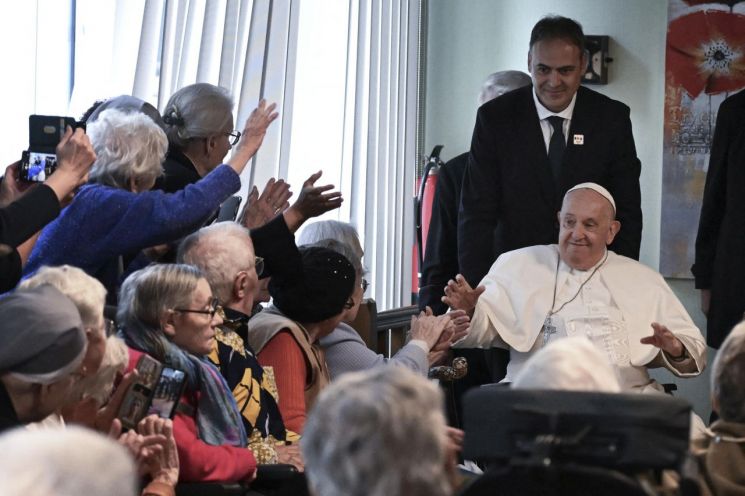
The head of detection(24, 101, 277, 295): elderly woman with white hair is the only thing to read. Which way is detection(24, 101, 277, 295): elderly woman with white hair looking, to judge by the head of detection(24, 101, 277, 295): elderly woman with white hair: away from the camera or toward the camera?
away from the camera

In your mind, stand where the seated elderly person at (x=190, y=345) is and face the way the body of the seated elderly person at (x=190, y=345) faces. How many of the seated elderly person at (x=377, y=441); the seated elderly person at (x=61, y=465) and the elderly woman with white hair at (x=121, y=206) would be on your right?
2

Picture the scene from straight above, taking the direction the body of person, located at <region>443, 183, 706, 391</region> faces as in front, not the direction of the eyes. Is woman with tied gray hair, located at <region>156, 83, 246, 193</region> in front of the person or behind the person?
in front

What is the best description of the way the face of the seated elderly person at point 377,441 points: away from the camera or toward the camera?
away from the camera

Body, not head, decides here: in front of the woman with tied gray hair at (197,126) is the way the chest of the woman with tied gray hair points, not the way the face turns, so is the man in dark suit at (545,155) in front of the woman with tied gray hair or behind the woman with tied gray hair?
in front

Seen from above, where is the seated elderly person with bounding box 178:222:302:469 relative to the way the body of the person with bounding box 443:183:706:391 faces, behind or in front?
in front

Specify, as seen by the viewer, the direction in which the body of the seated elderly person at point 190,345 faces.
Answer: to the viewer's right

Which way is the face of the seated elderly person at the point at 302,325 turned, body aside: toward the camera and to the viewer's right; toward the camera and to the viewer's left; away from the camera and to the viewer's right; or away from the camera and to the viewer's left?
away from the camera and to the viewer's right

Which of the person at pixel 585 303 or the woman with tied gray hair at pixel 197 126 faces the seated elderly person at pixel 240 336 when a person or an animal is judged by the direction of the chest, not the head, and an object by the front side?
the person

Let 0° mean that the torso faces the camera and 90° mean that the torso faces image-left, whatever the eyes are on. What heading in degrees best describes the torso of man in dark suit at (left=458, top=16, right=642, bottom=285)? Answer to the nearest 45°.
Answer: approximately 0°

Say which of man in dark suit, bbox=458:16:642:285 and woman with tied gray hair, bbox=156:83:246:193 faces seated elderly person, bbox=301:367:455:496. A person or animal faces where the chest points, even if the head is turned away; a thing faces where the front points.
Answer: the man in dark suit

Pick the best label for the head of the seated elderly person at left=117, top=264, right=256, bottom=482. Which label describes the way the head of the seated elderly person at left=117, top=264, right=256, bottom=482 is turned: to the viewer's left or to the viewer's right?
to the viewer's right

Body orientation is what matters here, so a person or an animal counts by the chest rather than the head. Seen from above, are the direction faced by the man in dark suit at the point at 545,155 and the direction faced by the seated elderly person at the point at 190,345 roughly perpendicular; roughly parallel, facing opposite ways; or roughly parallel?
roughly perpendicular

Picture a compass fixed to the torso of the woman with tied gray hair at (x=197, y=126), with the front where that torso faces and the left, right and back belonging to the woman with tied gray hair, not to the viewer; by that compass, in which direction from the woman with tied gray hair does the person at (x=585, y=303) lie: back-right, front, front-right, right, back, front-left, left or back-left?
front-right
